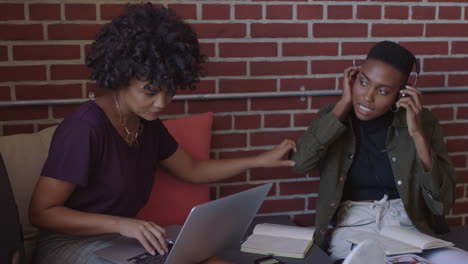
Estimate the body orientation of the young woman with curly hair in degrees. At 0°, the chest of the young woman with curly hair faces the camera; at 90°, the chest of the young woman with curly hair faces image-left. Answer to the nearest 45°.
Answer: approximately 315°

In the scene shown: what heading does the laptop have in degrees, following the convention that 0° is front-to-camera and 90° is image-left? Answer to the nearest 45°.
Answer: approximately 135°

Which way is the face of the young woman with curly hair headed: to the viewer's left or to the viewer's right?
to the viewer's right

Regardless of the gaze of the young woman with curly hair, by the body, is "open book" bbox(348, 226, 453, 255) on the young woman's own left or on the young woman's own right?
on the young woman's own left
